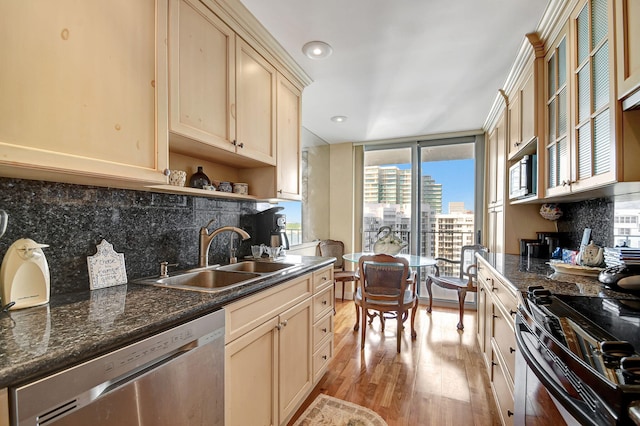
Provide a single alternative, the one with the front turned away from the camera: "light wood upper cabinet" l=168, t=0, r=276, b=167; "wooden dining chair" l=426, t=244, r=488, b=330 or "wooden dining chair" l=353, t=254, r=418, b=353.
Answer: "wooden dining chair" l=353, t=254, r=418, b=353

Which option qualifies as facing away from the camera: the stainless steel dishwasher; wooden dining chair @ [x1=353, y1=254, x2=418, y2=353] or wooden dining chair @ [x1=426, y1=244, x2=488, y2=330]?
wooden dining chair @ [x1=353, y1=254, x2=418, y2=353]

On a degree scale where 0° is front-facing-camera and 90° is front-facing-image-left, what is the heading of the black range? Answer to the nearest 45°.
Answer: approximately 45°

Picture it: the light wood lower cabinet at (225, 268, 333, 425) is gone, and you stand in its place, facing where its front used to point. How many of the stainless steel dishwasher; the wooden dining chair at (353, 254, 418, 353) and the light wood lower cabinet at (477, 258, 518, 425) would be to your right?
1

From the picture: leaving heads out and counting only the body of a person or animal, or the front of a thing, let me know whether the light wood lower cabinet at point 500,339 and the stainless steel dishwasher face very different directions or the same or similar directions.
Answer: very different directions

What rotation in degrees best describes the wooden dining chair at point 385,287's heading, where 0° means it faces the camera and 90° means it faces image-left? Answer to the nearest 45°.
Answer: approximately 180°

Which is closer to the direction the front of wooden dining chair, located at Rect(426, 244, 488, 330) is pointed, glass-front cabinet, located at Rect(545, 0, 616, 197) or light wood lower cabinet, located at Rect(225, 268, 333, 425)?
the light wood lower cabinet

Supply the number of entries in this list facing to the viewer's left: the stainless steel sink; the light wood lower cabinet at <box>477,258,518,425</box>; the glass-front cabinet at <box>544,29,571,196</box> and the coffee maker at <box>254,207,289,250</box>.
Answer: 2
